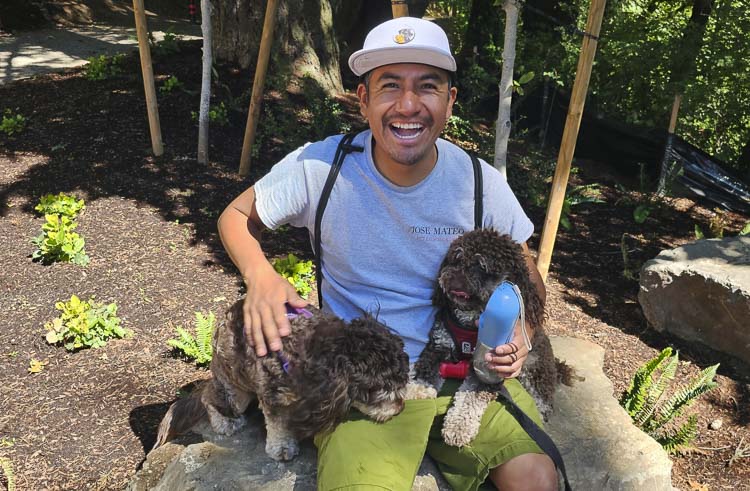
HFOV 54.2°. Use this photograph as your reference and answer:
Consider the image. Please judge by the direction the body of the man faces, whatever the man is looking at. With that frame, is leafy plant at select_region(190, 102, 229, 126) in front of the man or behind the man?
behind

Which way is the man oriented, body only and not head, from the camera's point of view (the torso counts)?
toward the camera

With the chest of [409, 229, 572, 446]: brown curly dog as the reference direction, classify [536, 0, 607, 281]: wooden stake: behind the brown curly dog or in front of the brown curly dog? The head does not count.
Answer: behind

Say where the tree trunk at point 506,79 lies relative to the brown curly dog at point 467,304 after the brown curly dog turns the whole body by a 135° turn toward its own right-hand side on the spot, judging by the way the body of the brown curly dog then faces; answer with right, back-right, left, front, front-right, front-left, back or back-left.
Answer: front

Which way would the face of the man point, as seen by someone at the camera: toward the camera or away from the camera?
toward the camera

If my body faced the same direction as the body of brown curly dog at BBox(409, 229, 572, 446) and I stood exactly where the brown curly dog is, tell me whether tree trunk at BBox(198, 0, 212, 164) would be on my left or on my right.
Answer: on my right

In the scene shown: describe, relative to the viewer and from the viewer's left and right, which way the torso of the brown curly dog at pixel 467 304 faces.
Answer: facing the viewer and to the left of the viewer

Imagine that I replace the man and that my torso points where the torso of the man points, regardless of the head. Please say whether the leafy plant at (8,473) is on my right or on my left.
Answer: on my right

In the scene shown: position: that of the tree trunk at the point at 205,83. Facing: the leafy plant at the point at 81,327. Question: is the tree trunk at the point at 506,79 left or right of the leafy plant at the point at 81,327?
left

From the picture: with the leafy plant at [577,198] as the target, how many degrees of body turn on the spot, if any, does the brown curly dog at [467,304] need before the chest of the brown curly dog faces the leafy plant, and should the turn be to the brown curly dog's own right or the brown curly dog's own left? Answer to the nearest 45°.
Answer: approximately 135° to the brown curly dog's own right

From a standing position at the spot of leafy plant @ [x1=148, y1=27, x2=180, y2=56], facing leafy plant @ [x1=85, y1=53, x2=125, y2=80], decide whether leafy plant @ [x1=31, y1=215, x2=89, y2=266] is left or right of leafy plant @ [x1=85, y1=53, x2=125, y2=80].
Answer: left
